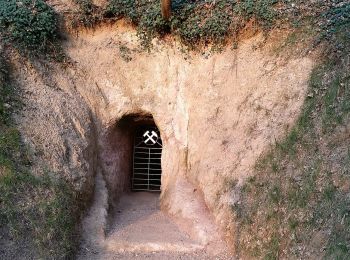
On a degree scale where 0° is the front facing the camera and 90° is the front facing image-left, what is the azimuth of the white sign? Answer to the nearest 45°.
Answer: approximately 0°

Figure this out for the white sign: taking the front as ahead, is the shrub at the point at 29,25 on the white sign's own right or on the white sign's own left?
on the white sign's own right
